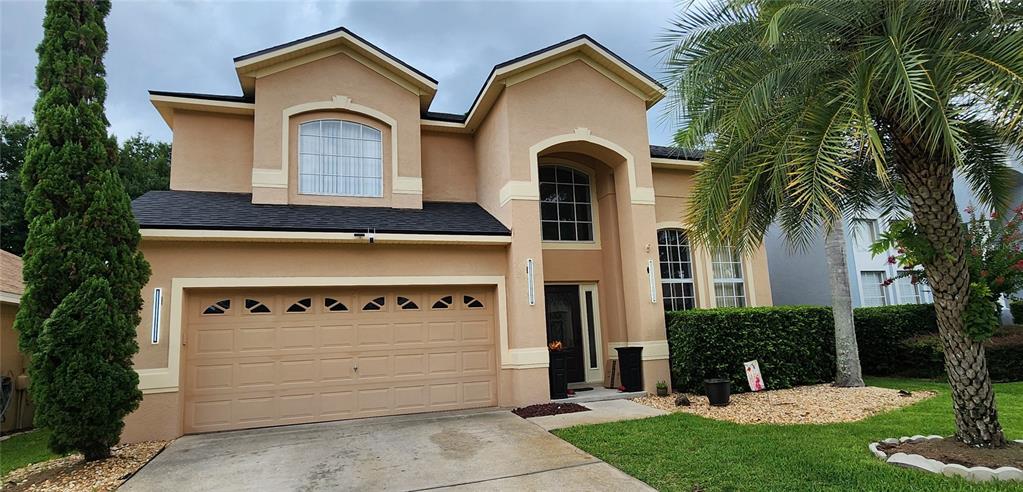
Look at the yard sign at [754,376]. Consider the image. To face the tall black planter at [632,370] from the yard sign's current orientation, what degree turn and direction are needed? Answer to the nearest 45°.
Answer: approximately 90° to its right

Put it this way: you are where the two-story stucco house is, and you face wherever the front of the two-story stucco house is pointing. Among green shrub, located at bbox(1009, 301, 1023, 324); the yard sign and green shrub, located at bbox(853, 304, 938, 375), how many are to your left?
3

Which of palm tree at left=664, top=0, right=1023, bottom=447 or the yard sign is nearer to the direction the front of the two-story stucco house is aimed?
the palm tree

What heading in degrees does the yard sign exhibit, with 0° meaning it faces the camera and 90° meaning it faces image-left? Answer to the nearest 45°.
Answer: approximately 0°

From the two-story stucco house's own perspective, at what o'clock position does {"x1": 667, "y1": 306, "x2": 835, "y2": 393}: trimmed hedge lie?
The trimmed hedge is roughly at 9 o'clock from the two-story stucco house.

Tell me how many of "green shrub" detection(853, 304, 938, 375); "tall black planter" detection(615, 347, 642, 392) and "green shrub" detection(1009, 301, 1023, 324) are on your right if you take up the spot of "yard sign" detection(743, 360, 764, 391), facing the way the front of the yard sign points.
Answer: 1

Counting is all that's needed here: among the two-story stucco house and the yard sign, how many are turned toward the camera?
2

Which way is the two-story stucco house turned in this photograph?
toward the camera

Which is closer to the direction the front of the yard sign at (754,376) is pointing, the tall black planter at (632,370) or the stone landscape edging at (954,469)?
the stone landscape edging

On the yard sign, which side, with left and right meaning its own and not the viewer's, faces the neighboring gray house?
back

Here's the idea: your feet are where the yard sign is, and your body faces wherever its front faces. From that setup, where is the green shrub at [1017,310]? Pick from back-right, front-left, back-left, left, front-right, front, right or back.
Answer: back-left

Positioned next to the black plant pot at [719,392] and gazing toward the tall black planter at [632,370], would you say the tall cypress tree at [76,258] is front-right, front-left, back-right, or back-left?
front-left

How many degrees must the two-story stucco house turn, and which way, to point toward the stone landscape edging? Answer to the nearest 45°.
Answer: approximately 45° to its left
